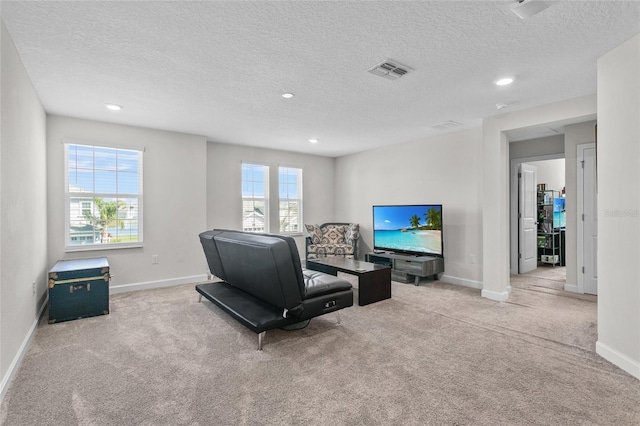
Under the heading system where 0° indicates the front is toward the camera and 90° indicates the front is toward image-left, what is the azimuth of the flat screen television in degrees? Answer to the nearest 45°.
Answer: approximately 45°

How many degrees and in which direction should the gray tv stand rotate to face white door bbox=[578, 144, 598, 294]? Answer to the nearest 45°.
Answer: approximately 135° to its left

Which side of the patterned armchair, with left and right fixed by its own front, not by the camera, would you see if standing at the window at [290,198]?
right

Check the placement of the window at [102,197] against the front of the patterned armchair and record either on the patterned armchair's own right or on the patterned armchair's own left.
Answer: on the patterned armchair's own right

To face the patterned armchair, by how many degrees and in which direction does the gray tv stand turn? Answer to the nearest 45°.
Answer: approximately 90° to its right

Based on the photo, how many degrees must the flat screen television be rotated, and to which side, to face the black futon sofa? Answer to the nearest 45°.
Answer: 0° — it already faces it

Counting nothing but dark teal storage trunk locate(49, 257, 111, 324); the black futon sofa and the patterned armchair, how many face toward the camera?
2

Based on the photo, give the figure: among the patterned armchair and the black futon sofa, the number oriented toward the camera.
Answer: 1

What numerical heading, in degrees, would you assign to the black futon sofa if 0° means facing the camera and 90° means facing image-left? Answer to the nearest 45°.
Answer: approximately 225°

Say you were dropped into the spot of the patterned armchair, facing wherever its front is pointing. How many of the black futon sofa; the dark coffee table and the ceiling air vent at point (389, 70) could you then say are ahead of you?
3

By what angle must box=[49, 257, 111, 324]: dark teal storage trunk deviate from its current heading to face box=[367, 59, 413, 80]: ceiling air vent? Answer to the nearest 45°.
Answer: approximately 45° to its left
